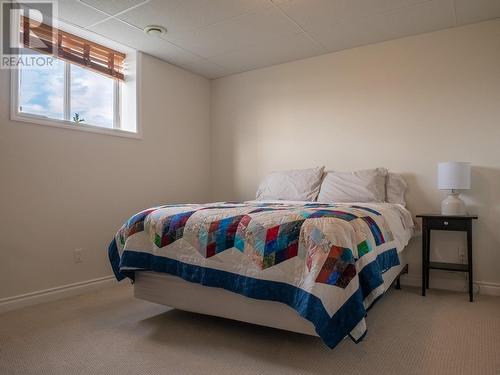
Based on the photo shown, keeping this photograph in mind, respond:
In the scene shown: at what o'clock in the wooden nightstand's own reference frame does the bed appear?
The bed is roughly at 1 o'clock from the wooden nightstand.

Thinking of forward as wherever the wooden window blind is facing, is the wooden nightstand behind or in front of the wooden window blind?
in front

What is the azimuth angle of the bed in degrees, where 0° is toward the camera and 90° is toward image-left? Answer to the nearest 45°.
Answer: approximately 45°

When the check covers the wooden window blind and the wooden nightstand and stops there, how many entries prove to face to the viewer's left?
0

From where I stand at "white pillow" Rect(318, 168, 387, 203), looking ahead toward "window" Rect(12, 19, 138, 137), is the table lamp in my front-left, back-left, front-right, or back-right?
back-left

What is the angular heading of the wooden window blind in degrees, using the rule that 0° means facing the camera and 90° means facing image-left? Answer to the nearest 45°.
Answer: approximately 315°

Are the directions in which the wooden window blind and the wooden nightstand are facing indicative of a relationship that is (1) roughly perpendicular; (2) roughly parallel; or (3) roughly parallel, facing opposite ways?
roughly perpendicular

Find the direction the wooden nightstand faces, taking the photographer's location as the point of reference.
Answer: facing the viewer

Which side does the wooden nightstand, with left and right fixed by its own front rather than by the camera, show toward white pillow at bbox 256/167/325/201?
right

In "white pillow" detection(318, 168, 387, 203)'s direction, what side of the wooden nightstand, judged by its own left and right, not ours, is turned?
right

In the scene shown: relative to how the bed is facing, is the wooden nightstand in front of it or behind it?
behind

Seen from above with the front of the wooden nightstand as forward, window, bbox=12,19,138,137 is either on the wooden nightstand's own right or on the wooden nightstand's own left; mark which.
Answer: on the wooden nightstand's own right
